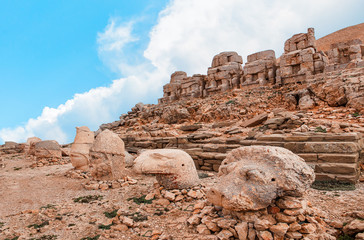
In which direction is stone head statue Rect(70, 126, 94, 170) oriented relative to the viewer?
to the viewer's left

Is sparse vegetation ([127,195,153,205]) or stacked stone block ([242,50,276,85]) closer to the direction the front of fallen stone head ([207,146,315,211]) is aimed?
the sparse vegetation

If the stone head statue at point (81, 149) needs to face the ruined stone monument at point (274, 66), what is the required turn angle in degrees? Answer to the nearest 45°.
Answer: approximately 180°

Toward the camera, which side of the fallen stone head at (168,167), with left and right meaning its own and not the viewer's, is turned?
left

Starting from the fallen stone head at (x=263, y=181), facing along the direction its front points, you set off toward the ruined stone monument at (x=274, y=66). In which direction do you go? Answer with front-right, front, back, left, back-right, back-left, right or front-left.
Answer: back-right

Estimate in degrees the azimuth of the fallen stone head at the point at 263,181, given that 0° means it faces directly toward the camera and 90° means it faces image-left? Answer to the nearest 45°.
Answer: approximately 45°

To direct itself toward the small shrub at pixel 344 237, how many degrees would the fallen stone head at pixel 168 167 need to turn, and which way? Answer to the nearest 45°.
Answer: approximately 135° to its left
